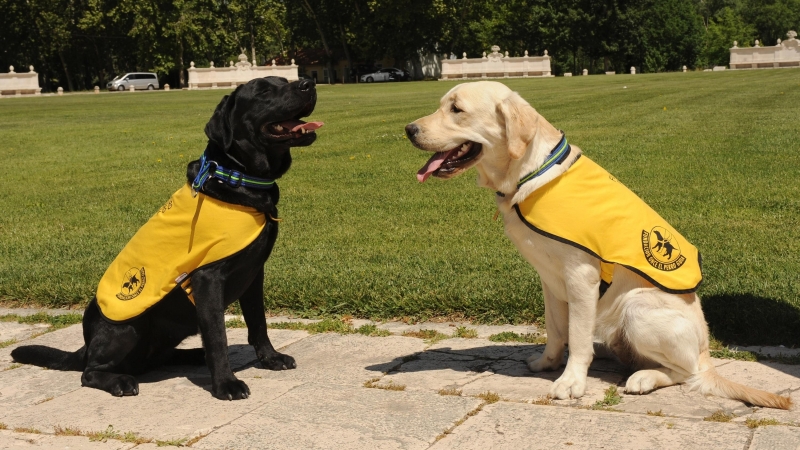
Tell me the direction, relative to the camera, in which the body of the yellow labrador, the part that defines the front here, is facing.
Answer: to the viewer's left

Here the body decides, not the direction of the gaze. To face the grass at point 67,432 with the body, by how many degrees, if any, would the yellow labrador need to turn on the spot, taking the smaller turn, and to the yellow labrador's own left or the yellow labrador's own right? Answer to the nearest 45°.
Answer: approximately 45° to the yellow labrador's own left

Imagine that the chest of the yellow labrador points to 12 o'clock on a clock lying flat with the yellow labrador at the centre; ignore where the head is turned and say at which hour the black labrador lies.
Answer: The black labrador is roughly at 12 o'clock from the yellow labrador.

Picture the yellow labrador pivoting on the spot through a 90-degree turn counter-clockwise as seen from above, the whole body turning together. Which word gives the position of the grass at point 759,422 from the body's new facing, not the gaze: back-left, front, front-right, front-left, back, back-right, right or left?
front-left
